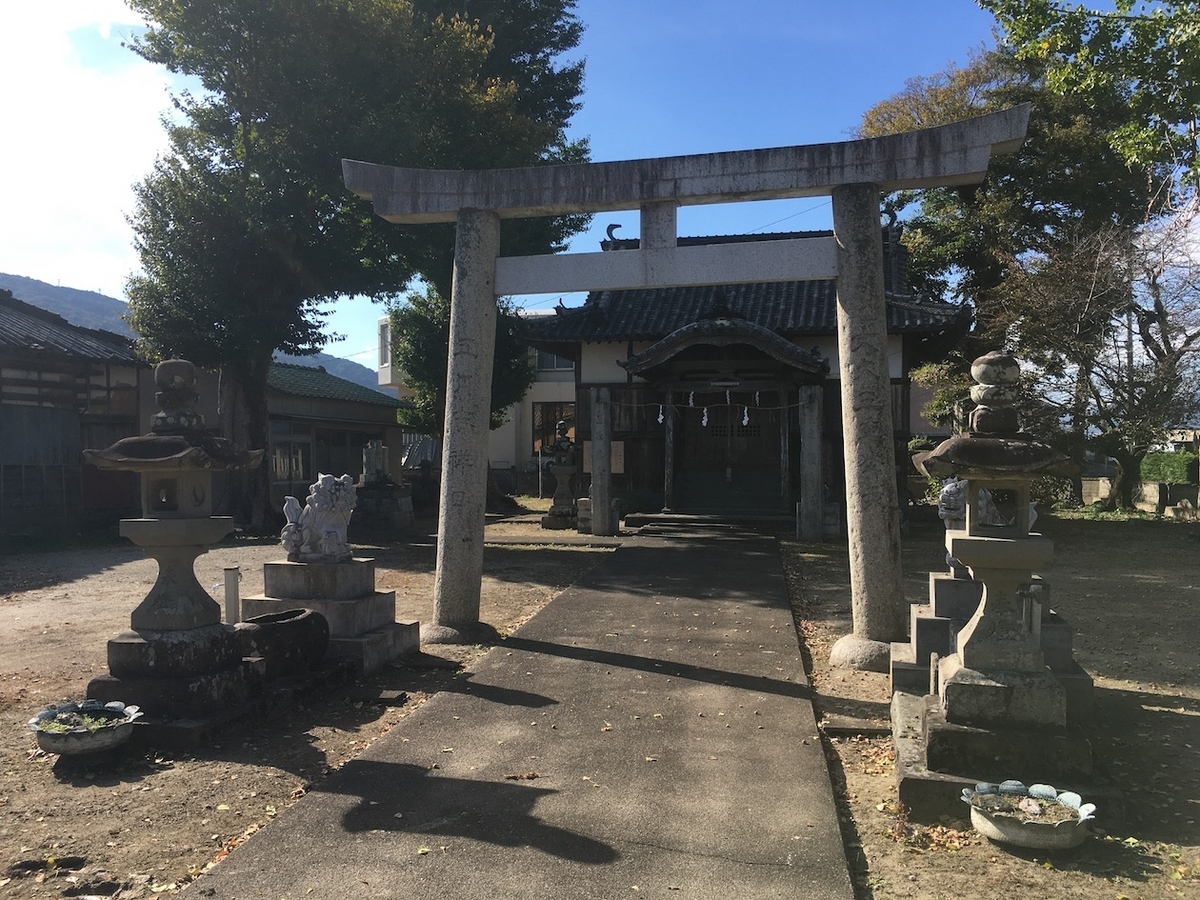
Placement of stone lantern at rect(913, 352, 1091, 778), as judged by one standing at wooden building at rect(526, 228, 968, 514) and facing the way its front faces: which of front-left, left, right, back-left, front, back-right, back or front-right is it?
front

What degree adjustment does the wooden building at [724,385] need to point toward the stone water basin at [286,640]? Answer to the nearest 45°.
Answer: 0° — it already faces it

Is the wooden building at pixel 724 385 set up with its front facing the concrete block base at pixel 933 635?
yes

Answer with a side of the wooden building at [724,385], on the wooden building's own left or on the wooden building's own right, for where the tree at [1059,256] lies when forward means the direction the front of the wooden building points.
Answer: on the wooden building's own left

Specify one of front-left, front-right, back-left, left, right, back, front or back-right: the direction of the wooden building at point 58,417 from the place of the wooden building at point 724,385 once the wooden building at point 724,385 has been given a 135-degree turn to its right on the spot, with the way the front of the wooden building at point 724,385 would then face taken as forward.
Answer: front-left

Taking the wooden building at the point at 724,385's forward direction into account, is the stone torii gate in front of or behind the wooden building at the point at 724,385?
in front

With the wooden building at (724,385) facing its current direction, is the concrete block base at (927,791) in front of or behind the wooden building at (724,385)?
in front

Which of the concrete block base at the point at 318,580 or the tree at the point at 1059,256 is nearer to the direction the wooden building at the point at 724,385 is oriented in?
the concrete block base

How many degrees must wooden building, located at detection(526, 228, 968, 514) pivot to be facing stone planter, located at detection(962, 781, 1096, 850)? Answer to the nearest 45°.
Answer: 0° — it already faces it

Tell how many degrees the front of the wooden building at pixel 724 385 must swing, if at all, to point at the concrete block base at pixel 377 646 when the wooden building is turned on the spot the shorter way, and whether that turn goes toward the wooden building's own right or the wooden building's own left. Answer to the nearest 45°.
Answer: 0° — it already faces it

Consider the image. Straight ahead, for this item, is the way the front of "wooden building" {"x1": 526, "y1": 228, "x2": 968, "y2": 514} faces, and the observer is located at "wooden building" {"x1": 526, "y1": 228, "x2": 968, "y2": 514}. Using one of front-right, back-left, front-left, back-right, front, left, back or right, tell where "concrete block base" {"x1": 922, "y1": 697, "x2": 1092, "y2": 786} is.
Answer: front

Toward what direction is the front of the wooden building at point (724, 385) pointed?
toward the camera
